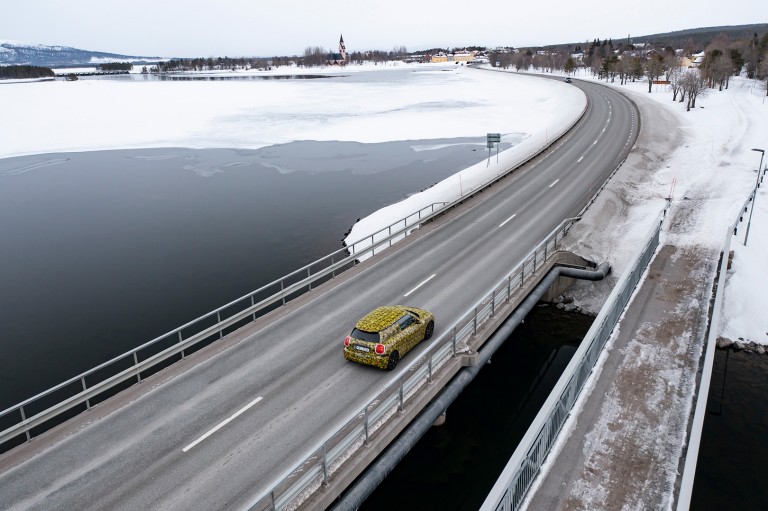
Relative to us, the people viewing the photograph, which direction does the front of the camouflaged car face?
facing away from the viewer and to the right of the viewer

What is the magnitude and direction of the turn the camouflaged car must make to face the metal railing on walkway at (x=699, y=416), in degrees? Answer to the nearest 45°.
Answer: approximately 90° to its right

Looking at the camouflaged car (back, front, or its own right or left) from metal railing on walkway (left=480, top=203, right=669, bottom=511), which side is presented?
right
